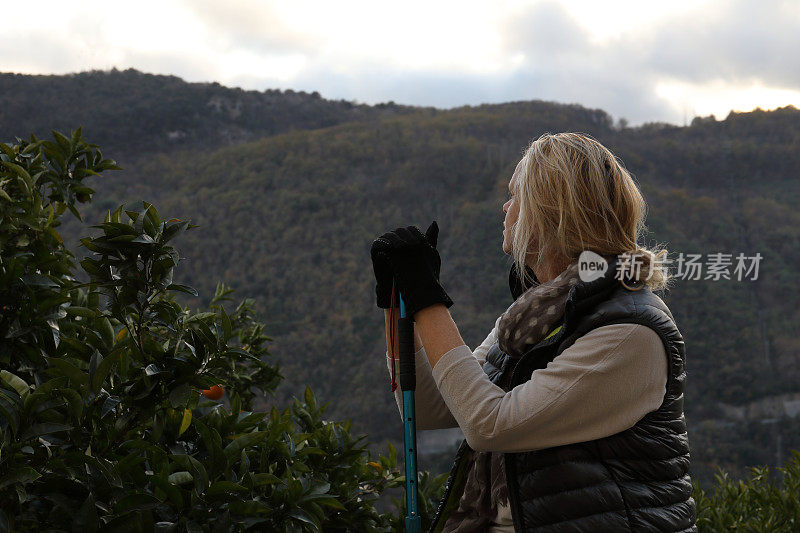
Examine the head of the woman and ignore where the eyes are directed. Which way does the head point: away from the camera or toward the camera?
away from the camera

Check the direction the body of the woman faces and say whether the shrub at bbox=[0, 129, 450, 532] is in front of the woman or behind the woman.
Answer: in front

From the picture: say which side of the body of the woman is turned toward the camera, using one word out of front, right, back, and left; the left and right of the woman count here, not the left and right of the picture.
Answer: left
